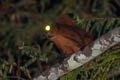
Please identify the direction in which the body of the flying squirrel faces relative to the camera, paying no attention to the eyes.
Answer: to the viewer's left
